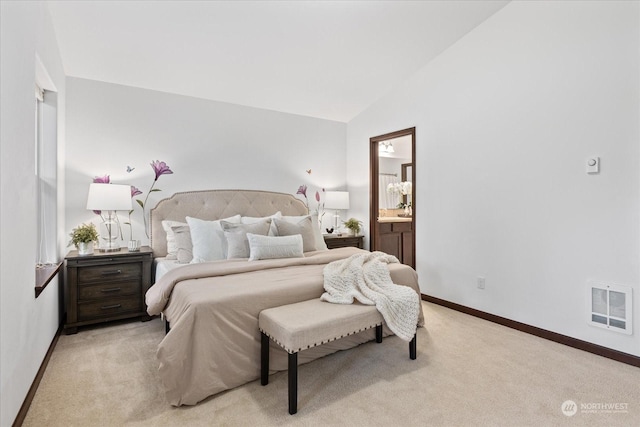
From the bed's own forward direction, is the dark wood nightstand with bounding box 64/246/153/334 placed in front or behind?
behind

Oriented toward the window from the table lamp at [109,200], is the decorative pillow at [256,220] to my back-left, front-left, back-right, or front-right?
back-left

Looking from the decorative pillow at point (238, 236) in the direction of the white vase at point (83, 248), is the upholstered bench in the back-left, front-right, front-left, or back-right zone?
back-left

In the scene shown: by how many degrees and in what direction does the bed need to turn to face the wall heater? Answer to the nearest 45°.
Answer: approximately 45° to its left

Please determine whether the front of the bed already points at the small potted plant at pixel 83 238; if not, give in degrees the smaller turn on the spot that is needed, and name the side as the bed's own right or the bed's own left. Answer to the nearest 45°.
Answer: approximately 180°

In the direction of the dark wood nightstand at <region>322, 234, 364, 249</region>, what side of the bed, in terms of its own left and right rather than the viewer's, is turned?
left

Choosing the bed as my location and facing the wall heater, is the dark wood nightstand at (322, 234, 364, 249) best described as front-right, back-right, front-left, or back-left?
front-left

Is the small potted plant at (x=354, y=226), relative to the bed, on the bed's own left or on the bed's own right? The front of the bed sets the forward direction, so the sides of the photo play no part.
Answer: on the bed's own left

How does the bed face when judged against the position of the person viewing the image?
facing the viewer and to the right of the viewer

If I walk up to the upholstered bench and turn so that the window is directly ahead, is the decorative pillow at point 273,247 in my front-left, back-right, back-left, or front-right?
front-right
